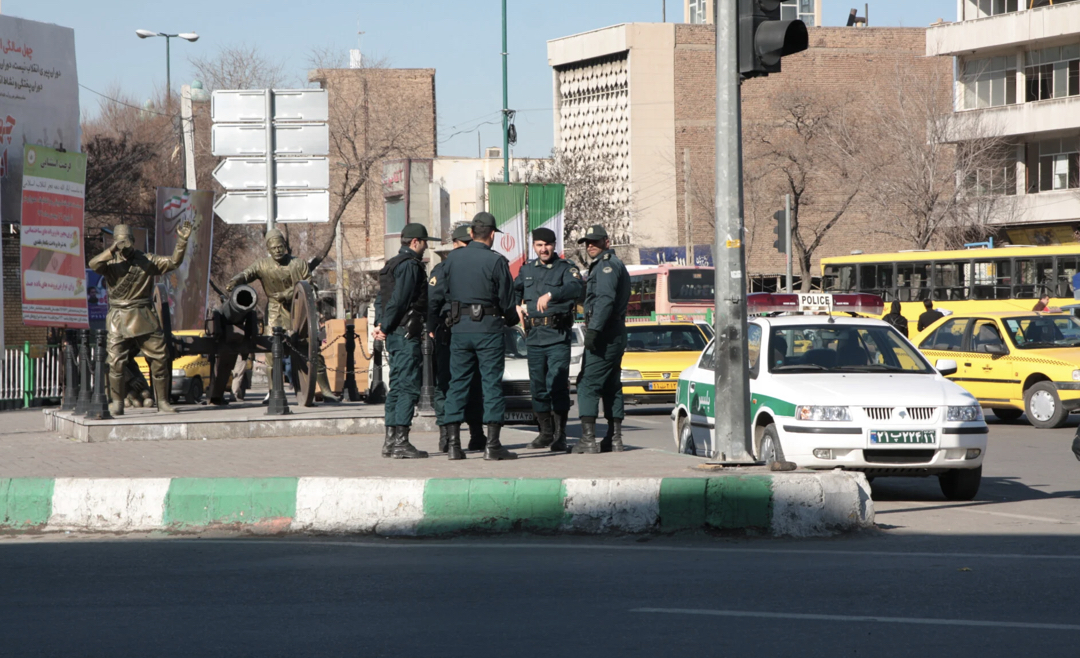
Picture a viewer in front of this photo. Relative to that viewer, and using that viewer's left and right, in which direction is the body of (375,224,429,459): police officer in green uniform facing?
facing to the right of the viewer

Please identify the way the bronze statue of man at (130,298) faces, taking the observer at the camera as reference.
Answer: facing the viewer

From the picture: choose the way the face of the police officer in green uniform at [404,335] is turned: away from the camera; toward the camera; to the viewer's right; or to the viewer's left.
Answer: to the viewer's right

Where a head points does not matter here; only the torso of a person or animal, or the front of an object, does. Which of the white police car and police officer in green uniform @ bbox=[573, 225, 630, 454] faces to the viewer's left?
the police officer in green uniform

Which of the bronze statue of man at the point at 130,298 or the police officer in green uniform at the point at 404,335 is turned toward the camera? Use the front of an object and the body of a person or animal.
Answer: the bronze statue of man

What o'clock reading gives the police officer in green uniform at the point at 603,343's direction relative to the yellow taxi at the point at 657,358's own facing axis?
The police officer in green uniform is roughly at 12 o'clock from the yellow taxi.

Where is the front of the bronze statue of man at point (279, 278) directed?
toward the camera

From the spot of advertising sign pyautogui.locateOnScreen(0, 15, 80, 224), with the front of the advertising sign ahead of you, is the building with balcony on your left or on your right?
on your left

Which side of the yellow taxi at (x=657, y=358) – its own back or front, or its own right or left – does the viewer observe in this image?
front

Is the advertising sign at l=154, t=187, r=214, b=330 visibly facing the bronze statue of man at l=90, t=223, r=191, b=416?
yes

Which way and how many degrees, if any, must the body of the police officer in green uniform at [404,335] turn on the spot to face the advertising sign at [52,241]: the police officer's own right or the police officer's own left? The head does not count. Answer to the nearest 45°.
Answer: approximately 135° to the police officer's own left

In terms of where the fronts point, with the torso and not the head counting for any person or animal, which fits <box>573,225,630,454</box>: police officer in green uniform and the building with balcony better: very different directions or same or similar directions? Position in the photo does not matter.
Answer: same or similar directions

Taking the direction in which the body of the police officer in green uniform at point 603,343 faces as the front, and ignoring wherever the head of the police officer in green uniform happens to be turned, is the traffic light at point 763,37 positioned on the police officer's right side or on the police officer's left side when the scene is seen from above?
on the police officer's left side

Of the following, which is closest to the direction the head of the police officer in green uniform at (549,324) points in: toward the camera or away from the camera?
toward the camera

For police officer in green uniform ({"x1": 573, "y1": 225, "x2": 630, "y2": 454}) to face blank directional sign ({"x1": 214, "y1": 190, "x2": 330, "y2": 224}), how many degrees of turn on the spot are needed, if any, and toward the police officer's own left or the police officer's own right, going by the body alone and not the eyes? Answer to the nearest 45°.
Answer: approximately 45° to the police officer's own right
